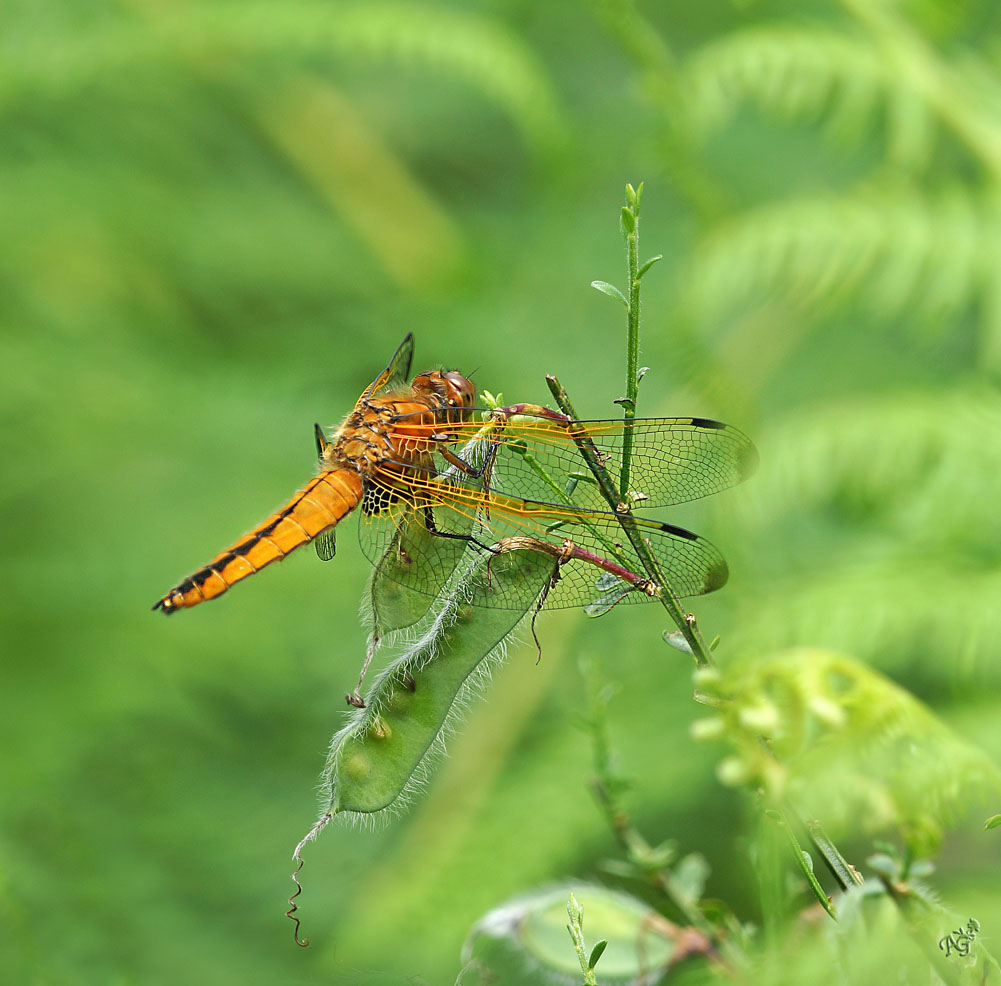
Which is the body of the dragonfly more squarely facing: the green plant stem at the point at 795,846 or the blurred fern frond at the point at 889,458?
the blurred fern frond

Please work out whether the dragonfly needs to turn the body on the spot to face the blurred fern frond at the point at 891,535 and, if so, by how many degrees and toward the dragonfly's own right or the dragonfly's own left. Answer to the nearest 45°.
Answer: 0° — it already faces it

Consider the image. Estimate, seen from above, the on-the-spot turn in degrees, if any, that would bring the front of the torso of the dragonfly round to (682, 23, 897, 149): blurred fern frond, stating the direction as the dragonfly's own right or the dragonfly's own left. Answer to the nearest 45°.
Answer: approximately 45° to the dragonfly's own left

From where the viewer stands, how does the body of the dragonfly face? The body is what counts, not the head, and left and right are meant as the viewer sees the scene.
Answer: facing away from the viewer and to the right of the viewer
